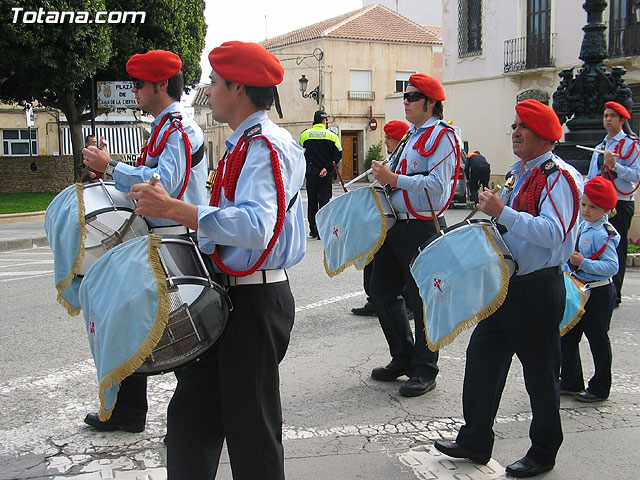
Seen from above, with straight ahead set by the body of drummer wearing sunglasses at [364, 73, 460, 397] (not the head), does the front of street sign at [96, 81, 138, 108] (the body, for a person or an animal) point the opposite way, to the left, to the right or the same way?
to the left

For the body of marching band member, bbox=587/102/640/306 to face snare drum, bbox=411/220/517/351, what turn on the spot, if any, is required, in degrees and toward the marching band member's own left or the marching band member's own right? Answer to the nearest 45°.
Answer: approximately 45° to the marching band member's own left

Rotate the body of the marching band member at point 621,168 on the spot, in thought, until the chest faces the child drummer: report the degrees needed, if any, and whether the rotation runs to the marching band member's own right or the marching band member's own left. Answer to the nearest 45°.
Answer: approximately 45° to the marching band member's own left

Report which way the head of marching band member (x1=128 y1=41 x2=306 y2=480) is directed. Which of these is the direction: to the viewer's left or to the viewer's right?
to the viewer's left

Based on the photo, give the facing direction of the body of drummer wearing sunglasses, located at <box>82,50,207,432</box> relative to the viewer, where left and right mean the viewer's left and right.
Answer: facing to the left of the viewer

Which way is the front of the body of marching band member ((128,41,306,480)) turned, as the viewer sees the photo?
to the viewer's left

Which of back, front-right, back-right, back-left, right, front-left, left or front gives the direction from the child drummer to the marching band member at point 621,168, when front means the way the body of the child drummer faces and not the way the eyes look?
back-right

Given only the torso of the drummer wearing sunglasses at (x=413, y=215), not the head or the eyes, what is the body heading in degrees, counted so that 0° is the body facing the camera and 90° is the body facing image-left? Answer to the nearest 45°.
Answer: approximately 45°

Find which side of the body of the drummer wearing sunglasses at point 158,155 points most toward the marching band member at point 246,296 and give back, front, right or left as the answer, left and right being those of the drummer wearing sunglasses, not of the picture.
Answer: left
